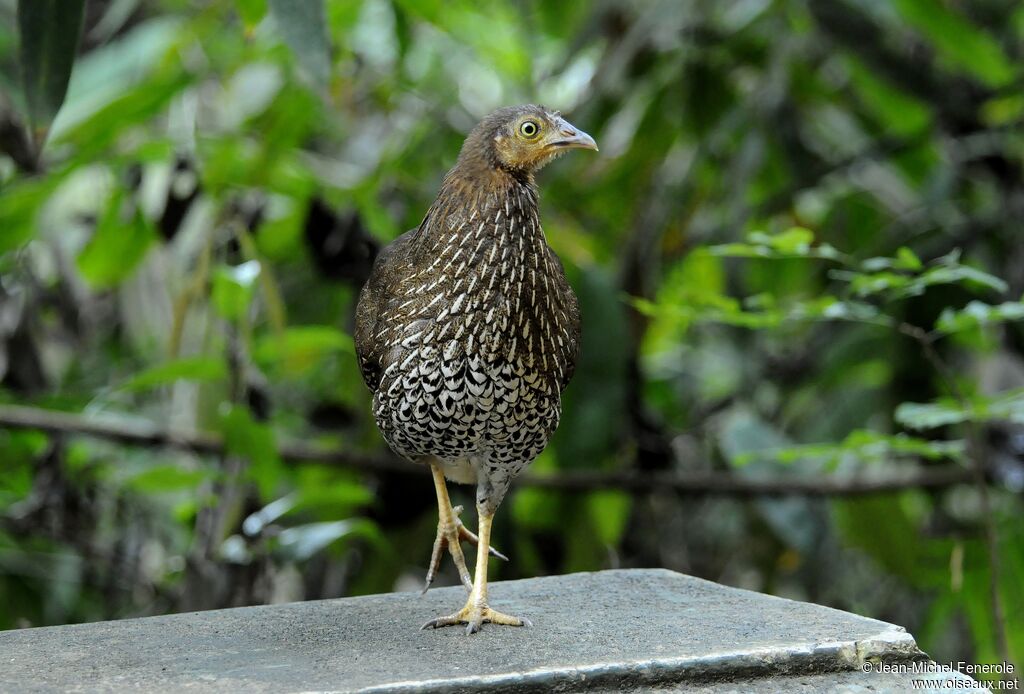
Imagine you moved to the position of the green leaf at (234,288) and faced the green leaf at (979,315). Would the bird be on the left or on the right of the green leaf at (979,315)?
right

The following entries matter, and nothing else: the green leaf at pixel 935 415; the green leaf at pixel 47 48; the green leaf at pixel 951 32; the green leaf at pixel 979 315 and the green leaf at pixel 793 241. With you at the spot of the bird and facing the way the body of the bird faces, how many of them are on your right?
1

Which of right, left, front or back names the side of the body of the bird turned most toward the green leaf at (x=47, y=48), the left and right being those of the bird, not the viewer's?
back

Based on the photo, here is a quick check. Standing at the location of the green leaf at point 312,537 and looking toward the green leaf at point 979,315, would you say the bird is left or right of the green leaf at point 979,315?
right

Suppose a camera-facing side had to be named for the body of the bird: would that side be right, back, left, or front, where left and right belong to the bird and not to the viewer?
front

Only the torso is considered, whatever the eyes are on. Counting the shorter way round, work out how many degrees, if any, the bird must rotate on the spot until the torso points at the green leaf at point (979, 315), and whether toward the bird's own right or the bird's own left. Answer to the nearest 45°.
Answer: approximately 90° to the bird's own left

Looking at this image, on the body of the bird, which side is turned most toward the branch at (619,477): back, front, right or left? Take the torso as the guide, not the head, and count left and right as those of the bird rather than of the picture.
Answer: back

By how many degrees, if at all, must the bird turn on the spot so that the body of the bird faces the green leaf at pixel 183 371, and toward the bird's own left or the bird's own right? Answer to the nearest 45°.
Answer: approximately 135° to the bird's own right

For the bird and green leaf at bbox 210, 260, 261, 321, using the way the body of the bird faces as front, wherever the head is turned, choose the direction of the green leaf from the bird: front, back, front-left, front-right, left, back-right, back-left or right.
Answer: back-right

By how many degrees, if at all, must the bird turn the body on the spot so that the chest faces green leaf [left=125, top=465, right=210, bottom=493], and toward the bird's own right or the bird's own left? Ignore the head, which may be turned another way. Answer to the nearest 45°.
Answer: approximately 135° to the bird's own right

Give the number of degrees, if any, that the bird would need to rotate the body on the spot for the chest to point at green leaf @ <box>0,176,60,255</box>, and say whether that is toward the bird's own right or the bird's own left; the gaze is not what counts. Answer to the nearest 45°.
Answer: approximately 135° to the bird's own right

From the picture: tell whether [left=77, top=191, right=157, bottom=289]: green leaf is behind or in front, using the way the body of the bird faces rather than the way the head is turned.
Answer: behind

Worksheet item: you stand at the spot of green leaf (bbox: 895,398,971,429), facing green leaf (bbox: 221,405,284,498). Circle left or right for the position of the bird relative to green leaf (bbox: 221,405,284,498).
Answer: left

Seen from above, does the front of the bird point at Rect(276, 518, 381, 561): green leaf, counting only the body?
no
